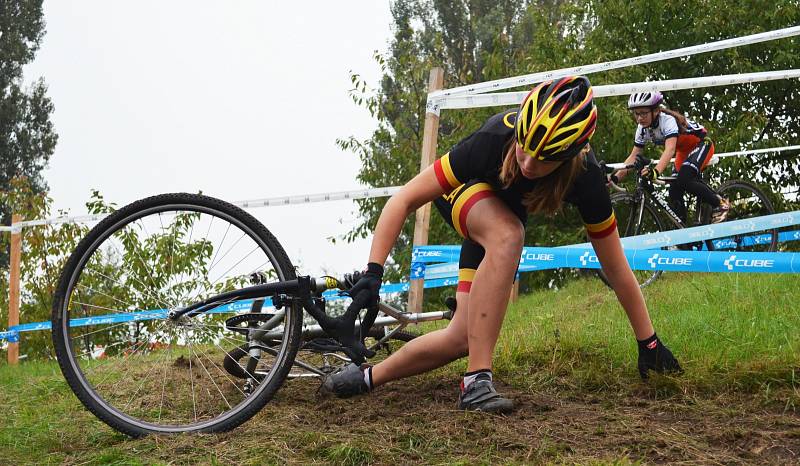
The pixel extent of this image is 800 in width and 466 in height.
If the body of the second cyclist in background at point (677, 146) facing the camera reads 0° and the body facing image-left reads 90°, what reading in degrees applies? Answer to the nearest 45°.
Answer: approximately 45°

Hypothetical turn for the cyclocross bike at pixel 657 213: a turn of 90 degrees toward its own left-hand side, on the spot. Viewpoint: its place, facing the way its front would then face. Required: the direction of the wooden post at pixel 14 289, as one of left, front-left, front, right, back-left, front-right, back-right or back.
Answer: back-right

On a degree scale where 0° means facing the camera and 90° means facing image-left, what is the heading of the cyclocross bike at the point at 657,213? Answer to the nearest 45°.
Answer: approximately 45°

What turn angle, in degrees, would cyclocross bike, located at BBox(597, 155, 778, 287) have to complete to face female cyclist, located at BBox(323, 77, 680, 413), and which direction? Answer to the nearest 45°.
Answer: approximately 45° to its left

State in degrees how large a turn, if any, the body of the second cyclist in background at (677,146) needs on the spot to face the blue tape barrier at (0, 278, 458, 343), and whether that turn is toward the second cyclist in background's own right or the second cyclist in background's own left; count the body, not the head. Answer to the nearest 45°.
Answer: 0° — they already face it

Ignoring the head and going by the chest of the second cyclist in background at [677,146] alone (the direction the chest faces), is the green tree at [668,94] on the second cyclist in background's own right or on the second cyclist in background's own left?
on the second cyclist in background's own right
